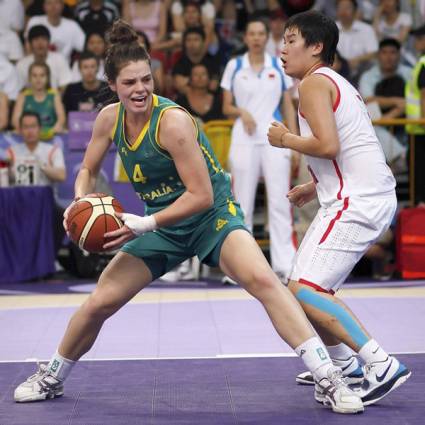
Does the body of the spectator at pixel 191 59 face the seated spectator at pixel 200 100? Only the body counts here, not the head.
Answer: yes

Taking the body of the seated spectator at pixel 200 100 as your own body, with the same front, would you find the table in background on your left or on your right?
on your right

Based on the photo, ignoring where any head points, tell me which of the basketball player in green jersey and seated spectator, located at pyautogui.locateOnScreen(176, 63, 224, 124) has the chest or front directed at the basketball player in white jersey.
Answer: the seated spectator

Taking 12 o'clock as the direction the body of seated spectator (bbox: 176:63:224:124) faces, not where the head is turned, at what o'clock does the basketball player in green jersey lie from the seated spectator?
The basketball player in green jersey is roughly at 12 o'clock from the seated spectator.

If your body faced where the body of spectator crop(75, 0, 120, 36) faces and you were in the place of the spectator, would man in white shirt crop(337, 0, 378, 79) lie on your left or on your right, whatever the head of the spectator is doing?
on your left

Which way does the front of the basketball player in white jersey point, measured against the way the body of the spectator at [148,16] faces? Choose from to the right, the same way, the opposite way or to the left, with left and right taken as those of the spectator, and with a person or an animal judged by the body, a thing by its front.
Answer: to the right

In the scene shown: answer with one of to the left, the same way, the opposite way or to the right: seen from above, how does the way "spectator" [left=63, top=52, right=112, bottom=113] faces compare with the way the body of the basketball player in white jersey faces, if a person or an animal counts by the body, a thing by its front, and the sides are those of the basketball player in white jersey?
to the left

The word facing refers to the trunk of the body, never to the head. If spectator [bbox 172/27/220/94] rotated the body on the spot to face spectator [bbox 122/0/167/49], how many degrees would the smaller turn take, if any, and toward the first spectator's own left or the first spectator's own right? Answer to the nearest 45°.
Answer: approximately 135° to the first spectator's own right
